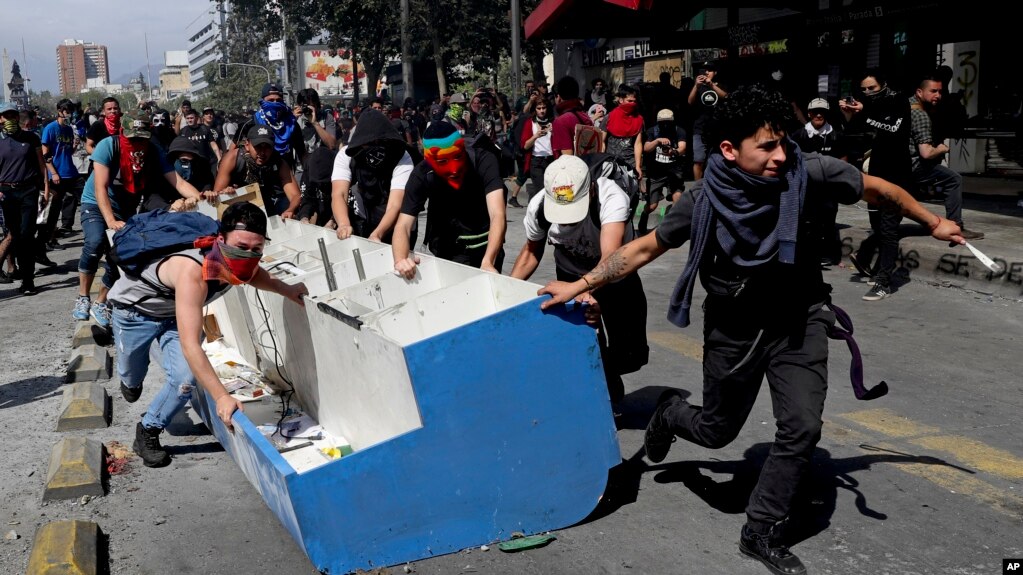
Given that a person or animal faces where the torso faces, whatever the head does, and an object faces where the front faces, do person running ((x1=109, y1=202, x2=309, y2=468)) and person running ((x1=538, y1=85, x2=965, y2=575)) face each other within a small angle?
no

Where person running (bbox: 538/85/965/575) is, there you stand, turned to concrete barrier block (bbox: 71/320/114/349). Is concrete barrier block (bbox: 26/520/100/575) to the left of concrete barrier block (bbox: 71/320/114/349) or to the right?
left

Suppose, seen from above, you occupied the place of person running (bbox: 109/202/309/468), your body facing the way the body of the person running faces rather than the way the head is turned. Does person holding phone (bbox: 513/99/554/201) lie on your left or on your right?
on your left

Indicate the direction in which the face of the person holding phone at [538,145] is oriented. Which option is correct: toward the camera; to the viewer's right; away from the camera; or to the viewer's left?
toward the camera

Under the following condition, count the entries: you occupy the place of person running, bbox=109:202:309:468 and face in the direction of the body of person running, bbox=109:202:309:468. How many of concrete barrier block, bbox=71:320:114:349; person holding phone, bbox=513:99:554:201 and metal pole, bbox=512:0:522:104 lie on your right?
0

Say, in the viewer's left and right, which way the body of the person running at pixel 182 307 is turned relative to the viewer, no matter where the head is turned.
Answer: facing the viewer and to the right of the viewer

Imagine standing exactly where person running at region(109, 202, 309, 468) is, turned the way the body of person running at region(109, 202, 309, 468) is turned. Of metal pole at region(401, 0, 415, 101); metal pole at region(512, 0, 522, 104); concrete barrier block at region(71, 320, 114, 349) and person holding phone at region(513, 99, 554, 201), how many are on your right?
0

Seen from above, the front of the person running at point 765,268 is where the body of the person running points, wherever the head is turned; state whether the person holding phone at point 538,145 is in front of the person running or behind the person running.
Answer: behind

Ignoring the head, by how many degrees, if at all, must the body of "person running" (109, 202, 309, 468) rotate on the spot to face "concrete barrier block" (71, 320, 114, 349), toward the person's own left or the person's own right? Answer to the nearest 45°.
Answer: approximately 135° to the person's own left

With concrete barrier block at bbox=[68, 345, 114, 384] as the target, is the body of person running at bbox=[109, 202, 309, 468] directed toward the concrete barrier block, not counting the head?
no

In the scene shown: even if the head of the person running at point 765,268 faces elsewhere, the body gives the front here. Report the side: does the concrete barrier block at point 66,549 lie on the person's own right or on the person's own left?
on the person's own right

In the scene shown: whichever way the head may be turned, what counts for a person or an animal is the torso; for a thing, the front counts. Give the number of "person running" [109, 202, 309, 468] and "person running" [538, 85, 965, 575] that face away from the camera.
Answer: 0
